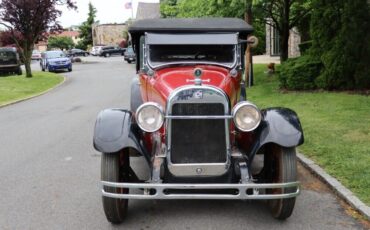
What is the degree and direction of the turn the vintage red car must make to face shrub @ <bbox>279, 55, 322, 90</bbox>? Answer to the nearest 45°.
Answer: approximately 180°

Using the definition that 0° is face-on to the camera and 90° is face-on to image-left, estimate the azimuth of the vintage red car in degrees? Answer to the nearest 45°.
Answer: approximately 0°

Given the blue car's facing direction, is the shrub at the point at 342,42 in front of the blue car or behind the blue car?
in front

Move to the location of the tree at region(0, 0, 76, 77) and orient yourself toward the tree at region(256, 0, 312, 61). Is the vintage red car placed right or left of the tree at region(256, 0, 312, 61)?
right

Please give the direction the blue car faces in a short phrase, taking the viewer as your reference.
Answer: facing the viewer and to the right of the viewer
